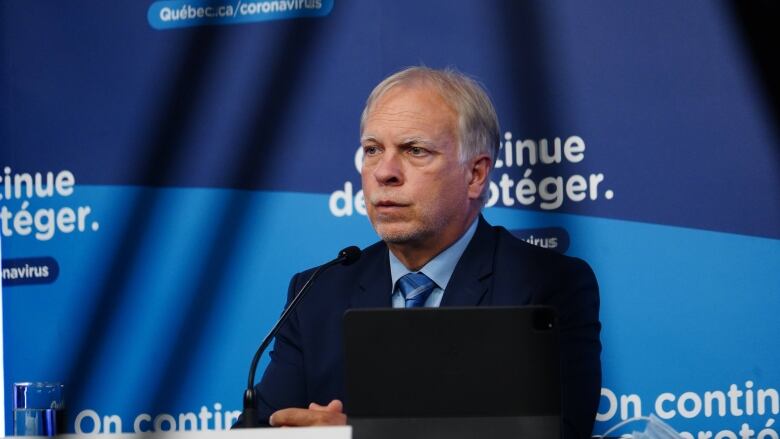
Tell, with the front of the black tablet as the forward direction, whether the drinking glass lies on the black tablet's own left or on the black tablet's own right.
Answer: on the black tablet's own left

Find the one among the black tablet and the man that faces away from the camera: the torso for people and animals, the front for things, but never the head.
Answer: the black tablet

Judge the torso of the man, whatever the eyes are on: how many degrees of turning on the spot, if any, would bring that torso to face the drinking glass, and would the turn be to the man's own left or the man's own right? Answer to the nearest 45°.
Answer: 0° — they already face it

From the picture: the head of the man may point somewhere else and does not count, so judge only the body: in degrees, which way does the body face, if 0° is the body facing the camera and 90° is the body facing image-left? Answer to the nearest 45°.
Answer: approximately 45°

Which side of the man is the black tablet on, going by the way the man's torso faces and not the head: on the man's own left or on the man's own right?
on the man's own left

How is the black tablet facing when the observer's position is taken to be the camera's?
facing away from the viewer

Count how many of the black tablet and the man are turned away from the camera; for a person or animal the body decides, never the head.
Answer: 1

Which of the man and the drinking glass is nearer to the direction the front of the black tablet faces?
the man

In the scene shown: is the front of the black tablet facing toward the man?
yes
